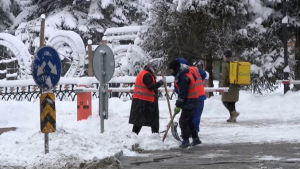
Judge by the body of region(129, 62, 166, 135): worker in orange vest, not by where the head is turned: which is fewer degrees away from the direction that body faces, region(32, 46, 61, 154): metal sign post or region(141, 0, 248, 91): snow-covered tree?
the snow-covered tree

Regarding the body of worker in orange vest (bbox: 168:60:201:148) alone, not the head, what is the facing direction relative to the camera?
to the viewer's left

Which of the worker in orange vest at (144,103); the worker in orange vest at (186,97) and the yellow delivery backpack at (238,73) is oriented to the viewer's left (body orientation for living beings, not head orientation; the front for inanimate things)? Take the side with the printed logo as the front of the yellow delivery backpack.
the worker in orange vest at (186,97)

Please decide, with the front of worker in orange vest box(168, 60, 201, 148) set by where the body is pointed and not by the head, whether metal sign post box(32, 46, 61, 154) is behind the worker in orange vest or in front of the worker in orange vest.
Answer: in front

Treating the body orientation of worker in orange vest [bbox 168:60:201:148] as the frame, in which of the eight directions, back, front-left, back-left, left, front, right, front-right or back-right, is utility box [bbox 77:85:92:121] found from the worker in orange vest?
front-right

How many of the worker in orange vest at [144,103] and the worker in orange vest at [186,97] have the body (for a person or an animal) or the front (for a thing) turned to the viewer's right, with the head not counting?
1

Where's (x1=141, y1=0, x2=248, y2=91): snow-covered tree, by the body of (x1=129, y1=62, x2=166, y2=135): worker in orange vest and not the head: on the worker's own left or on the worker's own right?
on the worker's own left

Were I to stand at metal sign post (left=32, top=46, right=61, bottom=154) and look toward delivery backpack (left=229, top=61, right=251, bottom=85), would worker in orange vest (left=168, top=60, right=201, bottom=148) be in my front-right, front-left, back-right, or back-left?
front-right

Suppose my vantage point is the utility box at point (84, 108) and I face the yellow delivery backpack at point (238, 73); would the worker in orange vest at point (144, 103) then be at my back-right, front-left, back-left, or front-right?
front-right

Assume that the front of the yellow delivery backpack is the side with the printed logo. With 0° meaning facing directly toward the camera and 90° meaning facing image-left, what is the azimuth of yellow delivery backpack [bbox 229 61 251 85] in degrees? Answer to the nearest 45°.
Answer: approximately 315°

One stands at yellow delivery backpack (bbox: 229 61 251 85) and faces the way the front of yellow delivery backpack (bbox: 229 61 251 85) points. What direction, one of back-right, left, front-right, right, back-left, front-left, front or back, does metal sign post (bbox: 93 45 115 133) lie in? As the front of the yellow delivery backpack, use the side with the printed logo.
right

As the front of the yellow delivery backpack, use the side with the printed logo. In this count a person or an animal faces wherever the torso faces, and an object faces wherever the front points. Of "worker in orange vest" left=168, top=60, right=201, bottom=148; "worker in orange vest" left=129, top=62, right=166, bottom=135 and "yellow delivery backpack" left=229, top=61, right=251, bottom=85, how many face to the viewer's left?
1

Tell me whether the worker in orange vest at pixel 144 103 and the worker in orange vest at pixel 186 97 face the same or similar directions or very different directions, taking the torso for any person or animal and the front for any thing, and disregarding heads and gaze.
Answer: very different directions
